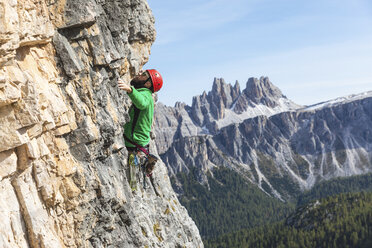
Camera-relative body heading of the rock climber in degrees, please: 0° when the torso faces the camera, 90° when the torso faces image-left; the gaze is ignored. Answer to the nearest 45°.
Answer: approximately 90°

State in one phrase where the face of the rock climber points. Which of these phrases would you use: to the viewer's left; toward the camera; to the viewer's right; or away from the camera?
to the viewer's left
